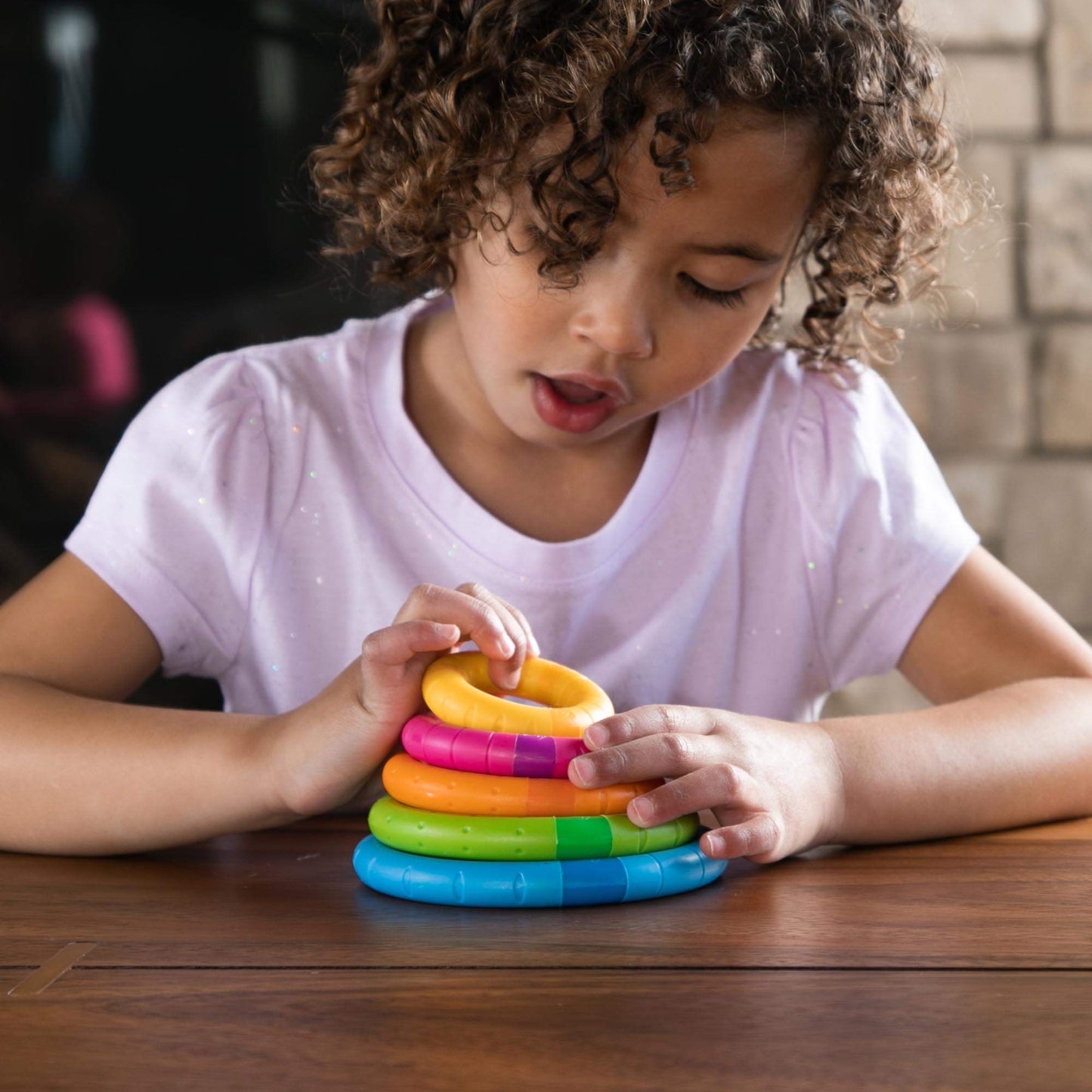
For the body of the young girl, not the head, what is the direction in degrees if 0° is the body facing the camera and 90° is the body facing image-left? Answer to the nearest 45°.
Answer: approximately 0°
